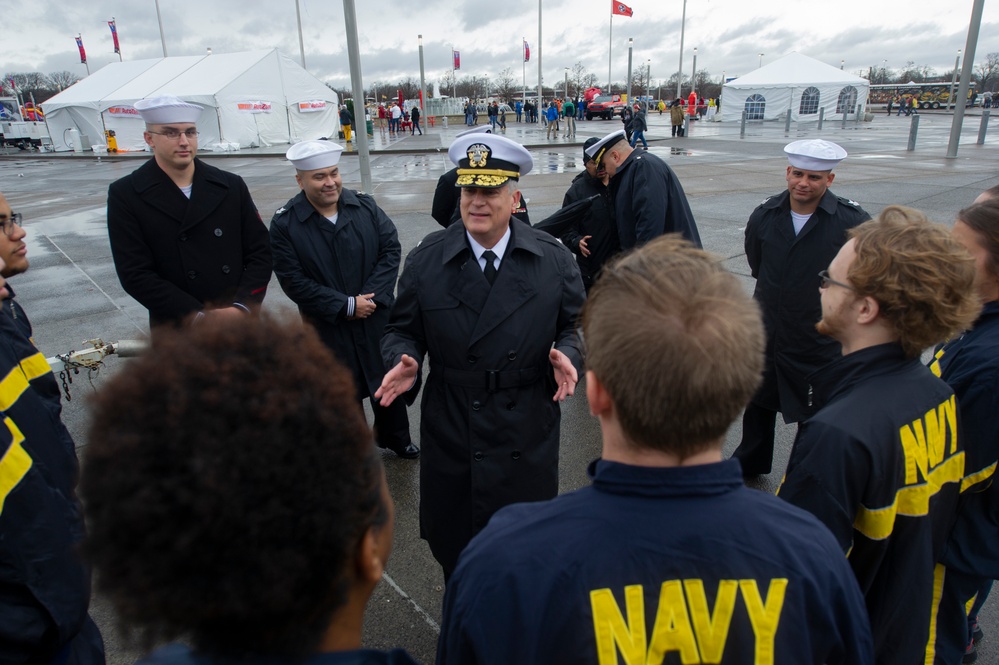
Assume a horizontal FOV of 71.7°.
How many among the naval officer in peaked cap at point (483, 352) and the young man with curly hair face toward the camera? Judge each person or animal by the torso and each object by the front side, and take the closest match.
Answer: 1

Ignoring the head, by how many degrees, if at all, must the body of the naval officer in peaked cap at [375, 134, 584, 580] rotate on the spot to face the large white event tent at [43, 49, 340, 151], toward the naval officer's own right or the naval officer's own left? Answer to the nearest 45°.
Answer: approximately 180°

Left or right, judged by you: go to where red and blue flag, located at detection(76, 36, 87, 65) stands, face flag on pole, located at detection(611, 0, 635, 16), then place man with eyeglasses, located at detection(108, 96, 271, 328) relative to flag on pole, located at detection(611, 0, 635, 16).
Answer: right

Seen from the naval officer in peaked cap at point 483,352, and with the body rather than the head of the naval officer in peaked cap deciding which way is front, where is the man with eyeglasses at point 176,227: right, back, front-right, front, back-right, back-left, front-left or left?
back-right

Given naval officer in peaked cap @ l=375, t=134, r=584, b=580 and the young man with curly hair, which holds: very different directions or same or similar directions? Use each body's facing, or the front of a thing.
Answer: very different directions

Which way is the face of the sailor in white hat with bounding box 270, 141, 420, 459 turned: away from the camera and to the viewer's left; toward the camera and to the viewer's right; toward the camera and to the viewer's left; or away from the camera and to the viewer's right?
toward the camera and to the viewer's right

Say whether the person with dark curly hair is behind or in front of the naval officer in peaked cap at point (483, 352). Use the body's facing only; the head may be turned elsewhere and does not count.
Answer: in front

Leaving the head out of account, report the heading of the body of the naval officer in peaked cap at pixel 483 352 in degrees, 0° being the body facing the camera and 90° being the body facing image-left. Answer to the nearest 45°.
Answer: approximately 0°

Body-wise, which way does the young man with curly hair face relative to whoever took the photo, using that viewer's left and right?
facing away from the viewer and to the left of the viewer

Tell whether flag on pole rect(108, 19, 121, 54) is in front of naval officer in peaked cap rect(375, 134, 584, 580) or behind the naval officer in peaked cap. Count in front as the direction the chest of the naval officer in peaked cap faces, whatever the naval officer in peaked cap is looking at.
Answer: behind
